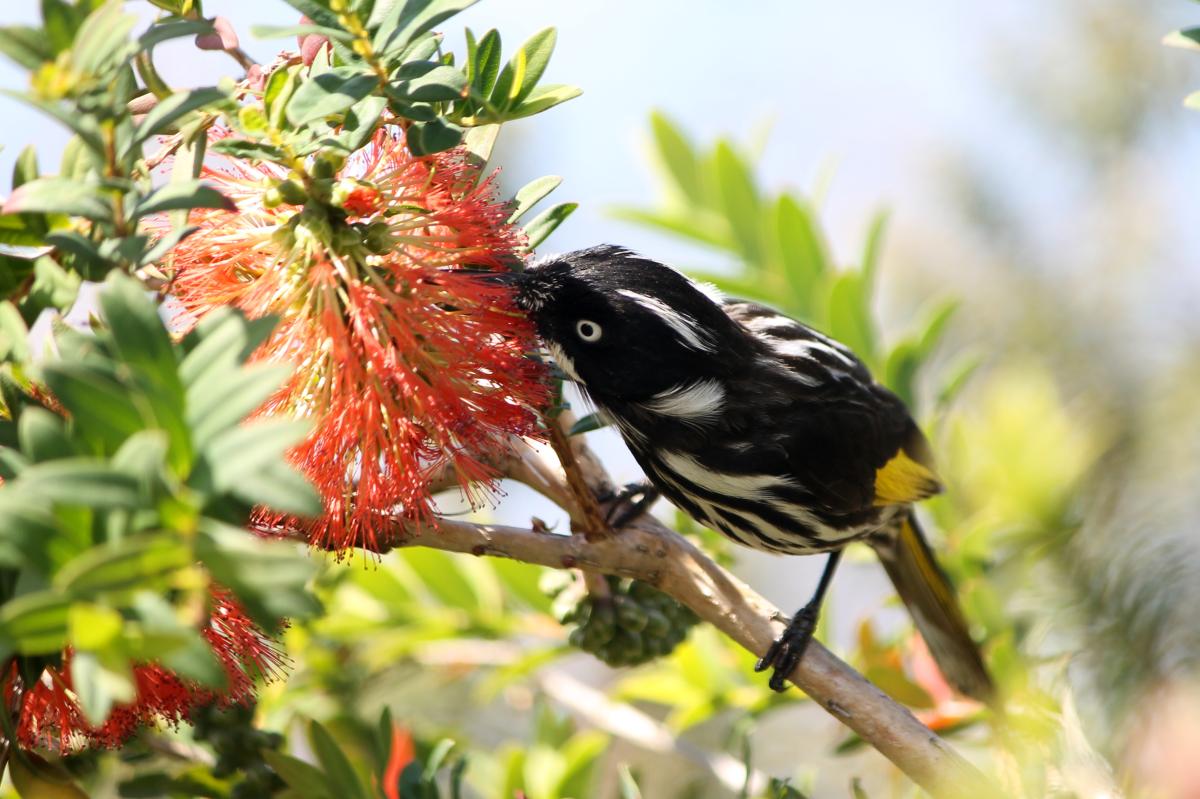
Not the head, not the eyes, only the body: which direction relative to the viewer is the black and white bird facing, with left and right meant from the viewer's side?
facing to the left of the viewer

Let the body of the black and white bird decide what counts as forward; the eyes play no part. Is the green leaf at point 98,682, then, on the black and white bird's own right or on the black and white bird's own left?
on the black and white bird's own left
